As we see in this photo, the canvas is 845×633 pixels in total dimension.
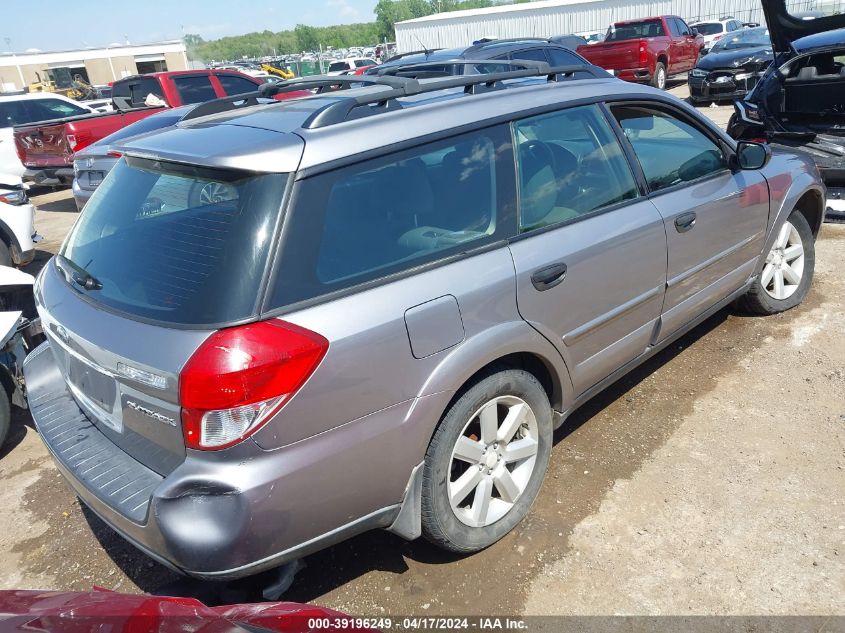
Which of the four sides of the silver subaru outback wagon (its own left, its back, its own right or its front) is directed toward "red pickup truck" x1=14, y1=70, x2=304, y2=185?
left

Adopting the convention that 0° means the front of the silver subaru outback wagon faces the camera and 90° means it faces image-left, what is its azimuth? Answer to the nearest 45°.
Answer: approximately 225°

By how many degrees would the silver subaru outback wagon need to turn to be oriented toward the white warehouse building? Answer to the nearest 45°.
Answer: approximately 45° to its left

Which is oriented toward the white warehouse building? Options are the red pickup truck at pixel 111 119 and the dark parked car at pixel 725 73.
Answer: the red pickup truck

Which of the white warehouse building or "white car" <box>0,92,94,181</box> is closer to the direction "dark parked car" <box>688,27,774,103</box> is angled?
the white car

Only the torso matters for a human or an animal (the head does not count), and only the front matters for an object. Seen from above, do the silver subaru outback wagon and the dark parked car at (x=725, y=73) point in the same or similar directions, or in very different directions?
very different directions

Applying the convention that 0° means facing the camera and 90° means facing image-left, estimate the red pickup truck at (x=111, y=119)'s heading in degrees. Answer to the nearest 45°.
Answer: approximately 225°

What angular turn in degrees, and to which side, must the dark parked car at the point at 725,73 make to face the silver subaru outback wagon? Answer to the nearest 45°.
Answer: approximately 45° to its left

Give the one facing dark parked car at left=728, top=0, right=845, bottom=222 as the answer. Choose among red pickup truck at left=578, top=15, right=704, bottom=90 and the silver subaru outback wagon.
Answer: the silver subaru outback wagon

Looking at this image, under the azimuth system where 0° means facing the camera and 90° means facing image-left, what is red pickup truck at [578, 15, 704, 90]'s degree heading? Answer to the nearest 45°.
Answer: approximately 225°
